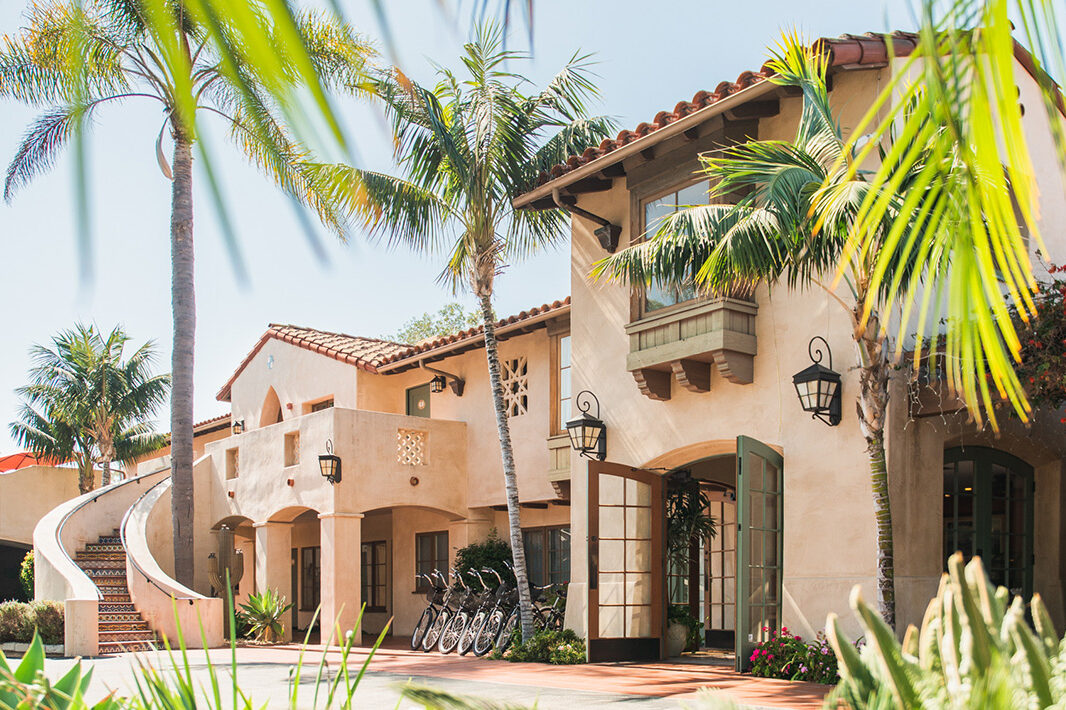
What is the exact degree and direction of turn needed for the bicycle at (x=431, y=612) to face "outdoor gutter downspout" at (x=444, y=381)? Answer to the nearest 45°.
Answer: approximately 135° to its right

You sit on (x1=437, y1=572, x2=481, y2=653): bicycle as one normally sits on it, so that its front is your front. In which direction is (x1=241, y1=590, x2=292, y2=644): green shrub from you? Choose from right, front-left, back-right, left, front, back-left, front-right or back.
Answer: right
